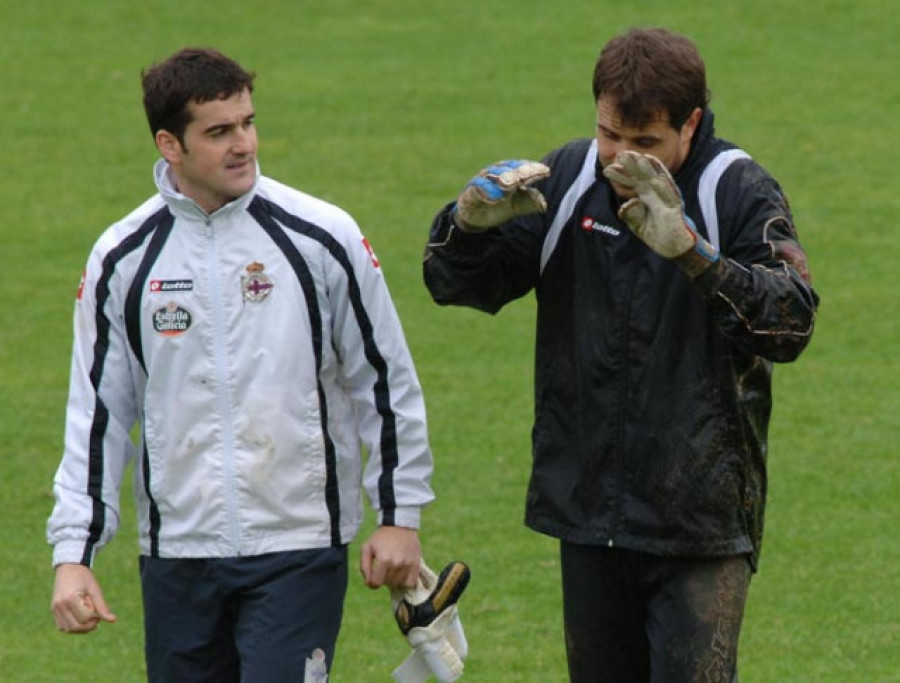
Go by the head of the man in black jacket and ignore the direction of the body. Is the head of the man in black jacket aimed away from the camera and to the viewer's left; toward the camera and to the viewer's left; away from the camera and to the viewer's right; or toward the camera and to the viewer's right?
toward the camera and to the viewer's left

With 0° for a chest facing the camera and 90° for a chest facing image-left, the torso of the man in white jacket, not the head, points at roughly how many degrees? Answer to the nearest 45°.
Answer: approximately 0°

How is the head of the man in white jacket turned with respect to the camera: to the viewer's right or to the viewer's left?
to the viewer's right

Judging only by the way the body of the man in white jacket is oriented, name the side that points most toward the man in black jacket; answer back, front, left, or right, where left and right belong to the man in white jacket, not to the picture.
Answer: left
